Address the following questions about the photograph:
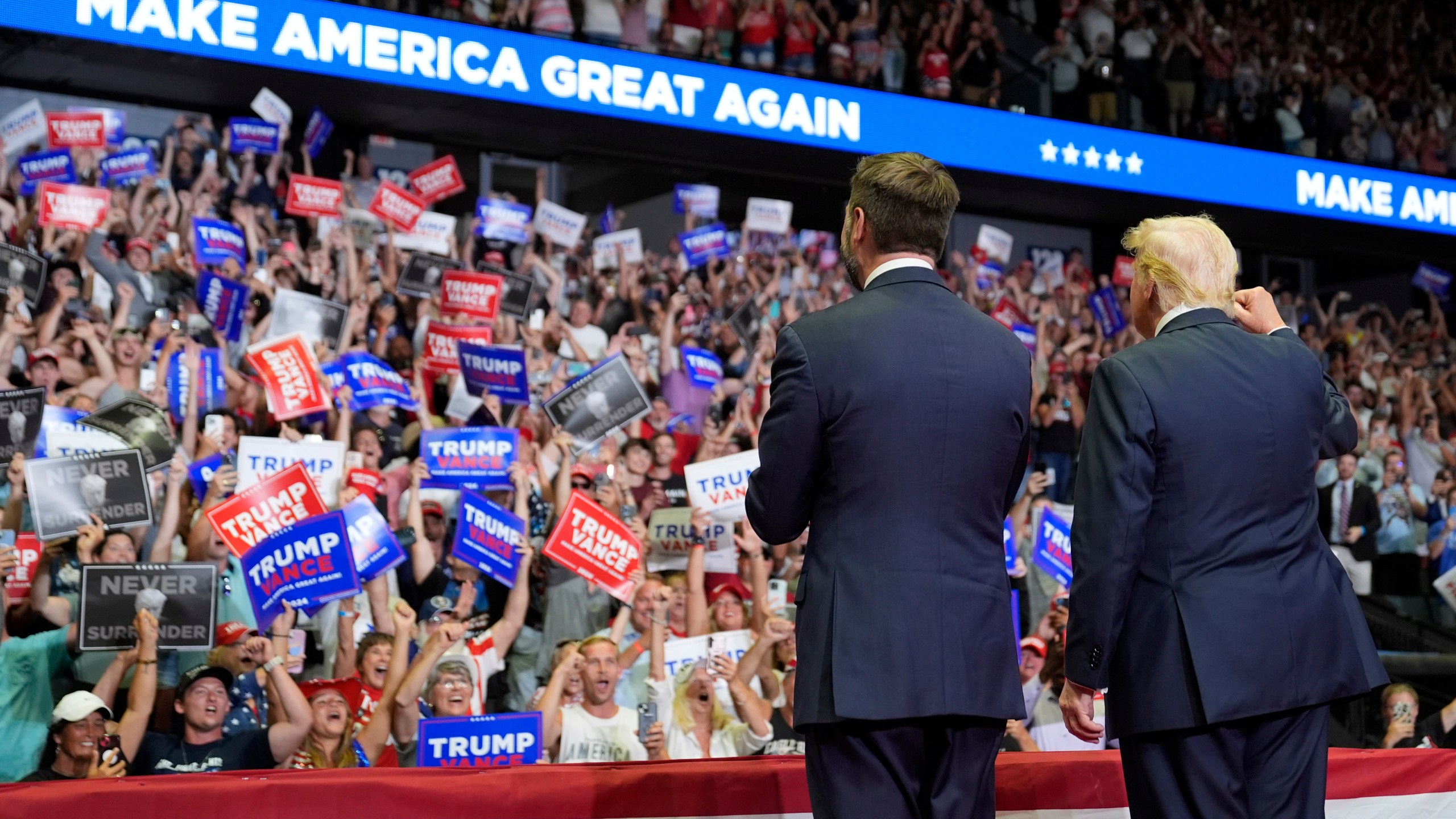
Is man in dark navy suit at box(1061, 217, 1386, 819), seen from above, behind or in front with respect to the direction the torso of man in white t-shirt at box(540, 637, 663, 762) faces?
in front

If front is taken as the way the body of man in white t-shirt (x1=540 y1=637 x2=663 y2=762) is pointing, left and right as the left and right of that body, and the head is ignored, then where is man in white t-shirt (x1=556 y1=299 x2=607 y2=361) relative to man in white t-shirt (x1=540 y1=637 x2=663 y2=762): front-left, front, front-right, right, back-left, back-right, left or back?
back

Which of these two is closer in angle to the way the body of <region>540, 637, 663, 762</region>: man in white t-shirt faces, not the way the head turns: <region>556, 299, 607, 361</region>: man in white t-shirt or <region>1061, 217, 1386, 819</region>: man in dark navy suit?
the man in dark navy suit

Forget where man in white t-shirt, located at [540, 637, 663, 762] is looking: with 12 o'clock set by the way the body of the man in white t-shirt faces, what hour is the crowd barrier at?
The crowd barrier is roughly at 12 o'clock from the man in white t-shirt.

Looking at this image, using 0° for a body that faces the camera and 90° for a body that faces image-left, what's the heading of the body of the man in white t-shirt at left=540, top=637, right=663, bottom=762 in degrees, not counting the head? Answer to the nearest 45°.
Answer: approximately 0°

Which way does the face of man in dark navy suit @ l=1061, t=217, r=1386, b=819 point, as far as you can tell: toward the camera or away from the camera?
away from the camera

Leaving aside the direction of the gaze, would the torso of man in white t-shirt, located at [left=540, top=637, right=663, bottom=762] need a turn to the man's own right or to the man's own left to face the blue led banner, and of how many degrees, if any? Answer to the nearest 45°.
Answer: approximately 180°
